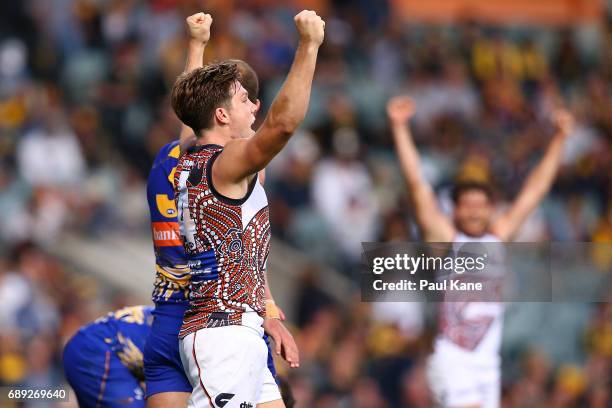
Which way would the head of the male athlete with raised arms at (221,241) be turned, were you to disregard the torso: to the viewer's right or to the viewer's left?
to the viewer's right

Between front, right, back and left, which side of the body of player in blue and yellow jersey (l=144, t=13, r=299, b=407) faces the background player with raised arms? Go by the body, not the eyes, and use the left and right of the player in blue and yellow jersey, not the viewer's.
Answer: front

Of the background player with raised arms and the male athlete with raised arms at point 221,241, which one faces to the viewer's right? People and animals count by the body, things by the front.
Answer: the male athlete with raised arms

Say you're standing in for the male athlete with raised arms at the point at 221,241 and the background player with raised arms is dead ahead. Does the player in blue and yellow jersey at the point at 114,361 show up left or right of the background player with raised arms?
left

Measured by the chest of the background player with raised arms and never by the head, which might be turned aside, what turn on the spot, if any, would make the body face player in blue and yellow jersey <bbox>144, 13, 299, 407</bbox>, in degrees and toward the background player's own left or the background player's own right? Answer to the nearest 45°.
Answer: approximately 45° to the background player's own right

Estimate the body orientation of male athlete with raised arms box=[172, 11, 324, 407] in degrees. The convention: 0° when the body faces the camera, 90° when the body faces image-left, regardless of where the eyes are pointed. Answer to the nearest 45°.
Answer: approximately 270°

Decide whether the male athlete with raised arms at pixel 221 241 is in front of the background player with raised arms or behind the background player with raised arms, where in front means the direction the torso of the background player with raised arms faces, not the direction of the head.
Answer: in front

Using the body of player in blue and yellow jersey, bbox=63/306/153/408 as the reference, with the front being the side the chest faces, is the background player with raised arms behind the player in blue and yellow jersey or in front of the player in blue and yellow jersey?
in front

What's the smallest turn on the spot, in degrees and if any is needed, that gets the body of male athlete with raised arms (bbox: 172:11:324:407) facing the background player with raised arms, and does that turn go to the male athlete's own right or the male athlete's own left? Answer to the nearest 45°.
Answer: approximately 45° to the male athlete's own left

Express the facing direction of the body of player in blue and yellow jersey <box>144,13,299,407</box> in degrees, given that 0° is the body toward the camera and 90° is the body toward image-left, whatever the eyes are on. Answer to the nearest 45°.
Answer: approximately 225°
